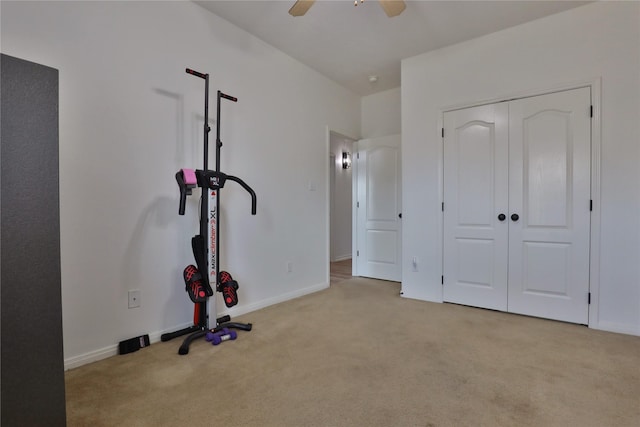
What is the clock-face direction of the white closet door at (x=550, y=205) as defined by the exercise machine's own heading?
The white closet door is roughly at 11 o'clock from the exercise machine.

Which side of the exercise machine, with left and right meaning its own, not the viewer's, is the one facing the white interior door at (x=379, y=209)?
left

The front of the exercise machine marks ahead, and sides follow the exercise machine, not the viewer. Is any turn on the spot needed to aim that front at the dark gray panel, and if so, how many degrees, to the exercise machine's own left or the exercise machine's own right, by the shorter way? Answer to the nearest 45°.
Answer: approximately 45° to the exercise machine's own right

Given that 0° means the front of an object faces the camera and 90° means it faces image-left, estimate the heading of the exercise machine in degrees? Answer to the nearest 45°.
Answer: approximately 315°

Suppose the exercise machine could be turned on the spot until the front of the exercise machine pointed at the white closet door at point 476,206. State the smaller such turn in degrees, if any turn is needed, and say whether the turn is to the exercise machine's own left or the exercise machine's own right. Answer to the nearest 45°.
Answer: approximately 45° to the exercise machine's own left
